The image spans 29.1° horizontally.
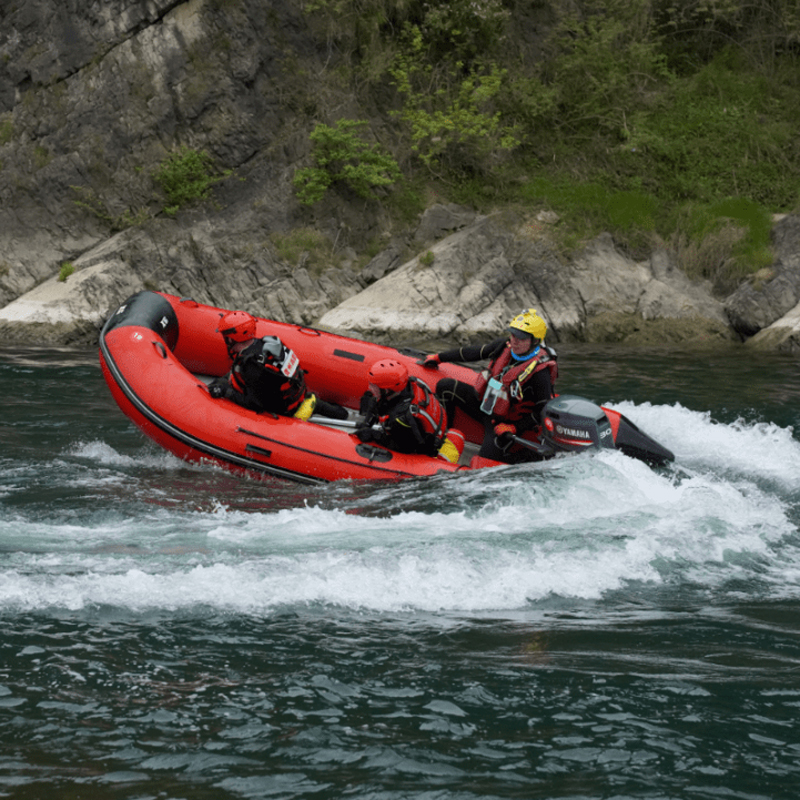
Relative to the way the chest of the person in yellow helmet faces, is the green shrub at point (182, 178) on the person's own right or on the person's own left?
on the person's own right

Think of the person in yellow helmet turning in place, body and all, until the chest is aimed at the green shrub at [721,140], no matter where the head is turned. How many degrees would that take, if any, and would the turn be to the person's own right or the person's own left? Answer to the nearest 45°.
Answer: approximately 135° to the person's own right

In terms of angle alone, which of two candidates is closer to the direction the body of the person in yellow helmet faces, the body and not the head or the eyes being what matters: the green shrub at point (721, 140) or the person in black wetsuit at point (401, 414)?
the person in black wetsuit

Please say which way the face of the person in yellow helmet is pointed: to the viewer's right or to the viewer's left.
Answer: to the viewer's left

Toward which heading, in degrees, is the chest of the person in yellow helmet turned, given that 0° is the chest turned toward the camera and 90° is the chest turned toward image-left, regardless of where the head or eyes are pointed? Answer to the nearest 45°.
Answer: approximately 45°

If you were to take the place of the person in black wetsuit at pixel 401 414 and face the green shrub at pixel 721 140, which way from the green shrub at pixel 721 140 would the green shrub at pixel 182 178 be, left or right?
left

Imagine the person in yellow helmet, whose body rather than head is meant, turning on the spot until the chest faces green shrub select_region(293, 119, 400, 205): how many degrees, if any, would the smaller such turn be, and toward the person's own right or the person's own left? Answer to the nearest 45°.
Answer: approximately 135° to the person's own right
